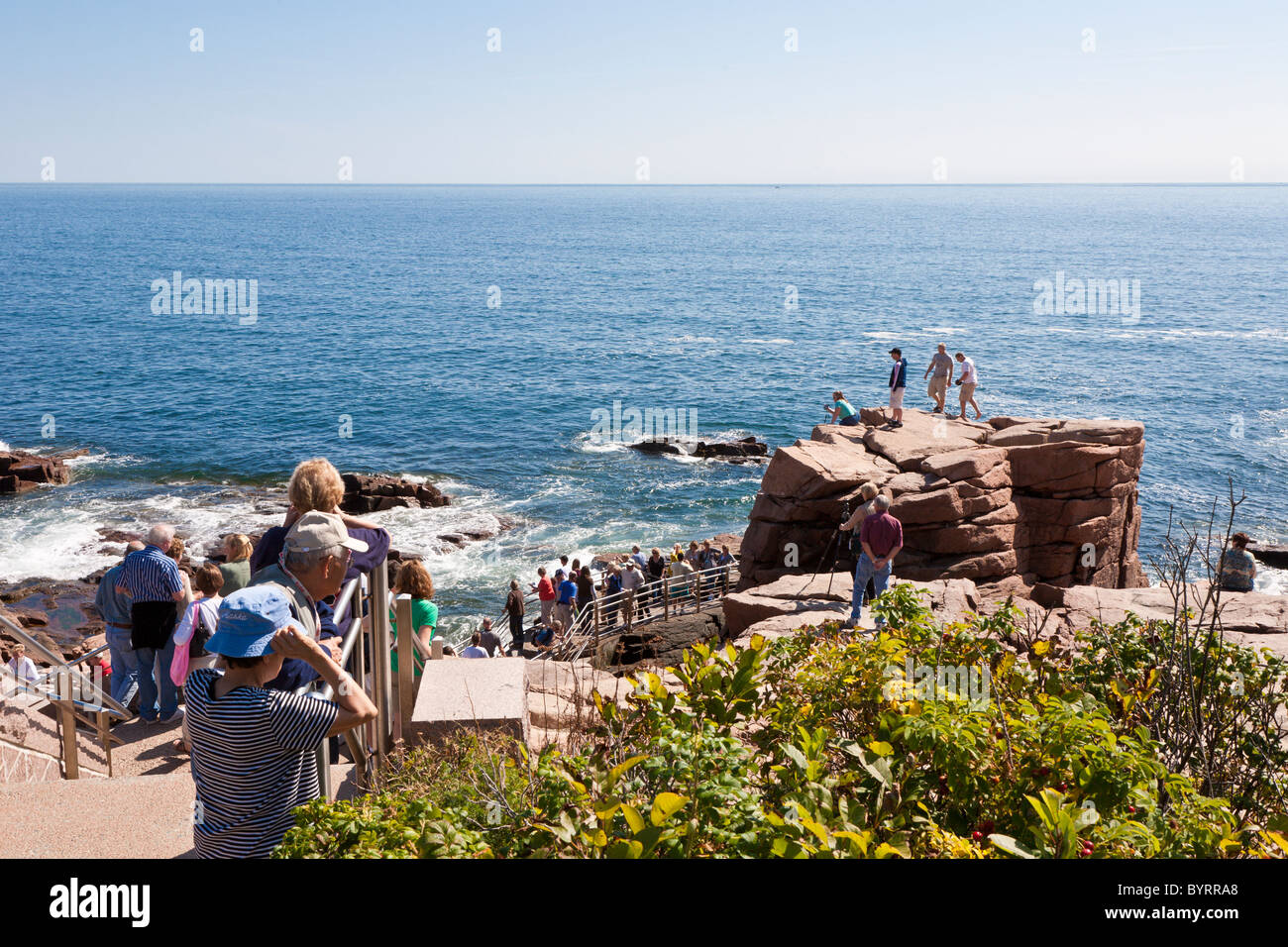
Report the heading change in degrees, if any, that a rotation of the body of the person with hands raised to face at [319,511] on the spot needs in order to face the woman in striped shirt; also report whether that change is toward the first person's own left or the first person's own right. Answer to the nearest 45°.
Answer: approximately 180°

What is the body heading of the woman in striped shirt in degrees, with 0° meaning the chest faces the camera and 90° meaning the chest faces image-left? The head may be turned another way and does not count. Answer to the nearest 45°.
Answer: approximately 225°

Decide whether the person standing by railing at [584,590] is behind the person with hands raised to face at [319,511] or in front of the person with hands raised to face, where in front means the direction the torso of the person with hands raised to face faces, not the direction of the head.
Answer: in front

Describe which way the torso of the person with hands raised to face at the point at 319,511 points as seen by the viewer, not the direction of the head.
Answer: away from the camera

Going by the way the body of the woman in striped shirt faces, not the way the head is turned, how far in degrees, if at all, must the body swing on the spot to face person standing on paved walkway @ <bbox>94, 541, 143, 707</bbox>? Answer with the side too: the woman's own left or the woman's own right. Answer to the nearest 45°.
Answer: approximately 45° to the woman's own left

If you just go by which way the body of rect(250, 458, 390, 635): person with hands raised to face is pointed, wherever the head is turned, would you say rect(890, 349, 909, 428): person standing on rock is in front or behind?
in front

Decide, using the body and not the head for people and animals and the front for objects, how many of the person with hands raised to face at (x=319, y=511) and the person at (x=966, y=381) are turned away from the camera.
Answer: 1

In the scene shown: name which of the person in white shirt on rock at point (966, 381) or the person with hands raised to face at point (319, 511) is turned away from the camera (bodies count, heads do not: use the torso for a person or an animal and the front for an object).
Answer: the person with hands raised to face

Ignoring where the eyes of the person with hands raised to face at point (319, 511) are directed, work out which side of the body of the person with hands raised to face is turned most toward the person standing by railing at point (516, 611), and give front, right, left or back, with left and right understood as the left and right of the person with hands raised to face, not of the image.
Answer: front

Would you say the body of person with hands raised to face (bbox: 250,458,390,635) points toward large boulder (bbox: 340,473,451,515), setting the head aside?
yes

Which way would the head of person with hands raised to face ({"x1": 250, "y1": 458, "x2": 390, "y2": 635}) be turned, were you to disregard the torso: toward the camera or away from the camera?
away from the camera
